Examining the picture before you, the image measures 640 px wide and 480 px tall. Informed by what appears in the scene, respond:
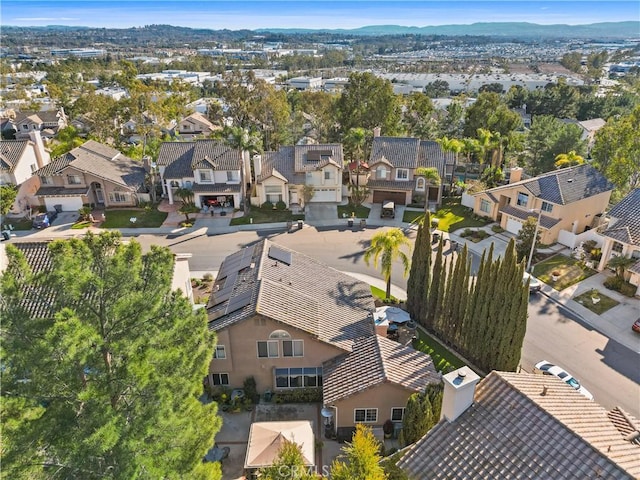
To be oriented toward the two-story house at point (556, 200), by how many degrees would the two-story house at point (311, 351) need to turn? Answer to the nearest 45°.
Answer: approximately 45° to its right

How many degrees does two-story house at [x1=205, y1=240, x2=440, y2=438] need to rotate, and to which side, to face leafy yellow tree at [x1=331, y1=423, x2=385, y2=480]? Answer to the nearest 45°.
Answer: approximately 180°

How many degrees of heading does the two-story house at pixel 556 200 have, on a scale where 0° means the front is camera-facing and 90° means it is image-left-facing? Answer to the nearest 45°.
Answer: approximately 45°

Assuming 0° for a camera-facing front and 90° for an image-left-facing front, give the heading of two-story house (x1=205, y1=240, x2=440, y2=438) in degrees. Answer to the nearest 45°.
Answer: approximately 180°

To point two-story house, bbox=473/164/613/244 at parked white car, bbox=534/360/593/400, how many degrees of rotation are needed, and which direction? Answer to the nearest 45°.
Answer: approximately 45° to its left
